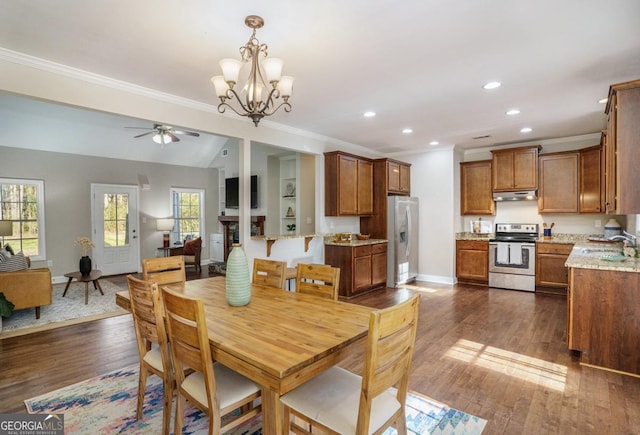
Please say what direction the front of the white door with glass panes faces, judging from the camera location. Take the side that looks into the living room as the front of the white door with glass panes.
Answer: facing the viewer

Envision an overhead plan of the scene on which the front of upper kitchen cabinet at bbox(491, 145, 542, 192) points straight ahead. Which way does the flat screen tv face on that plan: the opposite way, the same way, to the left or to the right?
the same way

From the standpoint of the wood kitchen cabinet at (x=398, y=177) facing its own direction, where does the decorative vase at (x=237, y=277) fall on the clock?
The decorative vase is roughly at 2 o'clock from the wood kitchen cabinet.

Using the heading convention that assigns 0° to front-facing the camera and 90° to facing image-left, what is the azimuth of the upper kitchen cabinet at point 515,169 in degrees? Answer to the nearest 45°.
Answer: approximately 0°

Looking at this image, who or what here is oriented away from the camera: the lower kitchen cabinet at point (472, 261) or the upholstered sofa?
the upholstered sofa

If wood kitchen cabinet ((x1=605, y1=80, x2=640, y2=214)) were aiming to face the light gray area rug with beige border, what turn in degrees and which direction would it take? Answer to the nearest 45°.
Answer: approximately 45° to its left

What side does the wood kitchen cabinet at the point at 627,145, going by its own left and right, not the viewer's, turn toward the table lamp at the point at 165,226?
front

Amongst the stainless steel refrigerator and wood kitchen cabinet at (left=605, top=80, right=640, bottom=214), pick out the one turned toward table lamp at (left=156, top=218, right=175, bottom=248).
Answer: the wood kitchen cabinet

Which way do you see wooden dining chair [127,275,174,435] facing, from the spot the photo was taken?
facing away from the viewer and to the right of the viewer

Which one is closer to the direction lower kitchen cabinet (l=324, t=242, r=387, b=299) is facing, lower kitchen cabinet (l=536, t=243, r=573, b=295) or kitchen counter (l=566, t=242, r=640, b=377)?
the kitchen counter

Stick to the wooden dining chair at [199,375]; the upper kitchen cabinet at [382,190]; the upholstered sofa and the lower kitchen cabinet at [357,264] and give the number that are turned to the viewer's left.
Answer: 0

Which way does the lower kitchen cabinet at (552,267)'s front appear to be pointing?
toward the camera

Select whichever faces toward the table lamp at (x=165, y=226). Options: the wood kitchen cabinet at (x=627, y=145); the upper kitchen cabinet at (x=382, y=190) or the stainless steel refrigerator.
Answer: the wood kitchen cabinet

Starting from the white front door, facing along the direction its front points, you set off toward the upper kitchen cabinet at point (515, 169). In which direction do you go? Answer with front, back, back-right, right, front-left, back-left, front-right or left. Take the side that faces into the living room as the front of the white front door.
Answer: front-left
